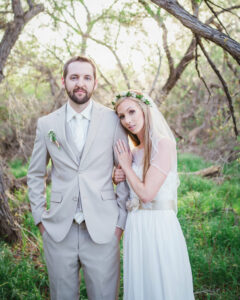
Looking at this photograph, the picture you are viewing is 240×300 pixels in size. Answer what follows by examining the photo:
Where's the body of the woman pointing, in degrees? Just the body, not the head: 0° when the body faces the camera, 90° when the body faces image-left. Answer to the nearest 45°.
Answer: approximately 45°

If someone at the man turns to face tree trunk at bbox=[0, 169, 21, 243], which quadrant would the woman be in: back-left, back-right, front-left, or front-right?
back-right

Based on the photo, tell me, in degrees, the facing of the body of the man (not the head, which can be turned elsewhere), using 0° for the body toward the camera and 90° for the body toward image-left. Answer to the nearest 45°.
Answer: approximately 0°

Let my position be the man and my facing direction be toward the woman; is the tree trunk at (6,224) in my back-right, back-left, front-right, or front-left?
back-left

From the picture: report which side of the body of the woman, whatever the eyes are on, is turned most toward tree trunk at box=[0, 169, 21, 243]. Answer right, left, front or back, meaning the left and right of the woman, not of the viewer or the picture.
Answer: right
